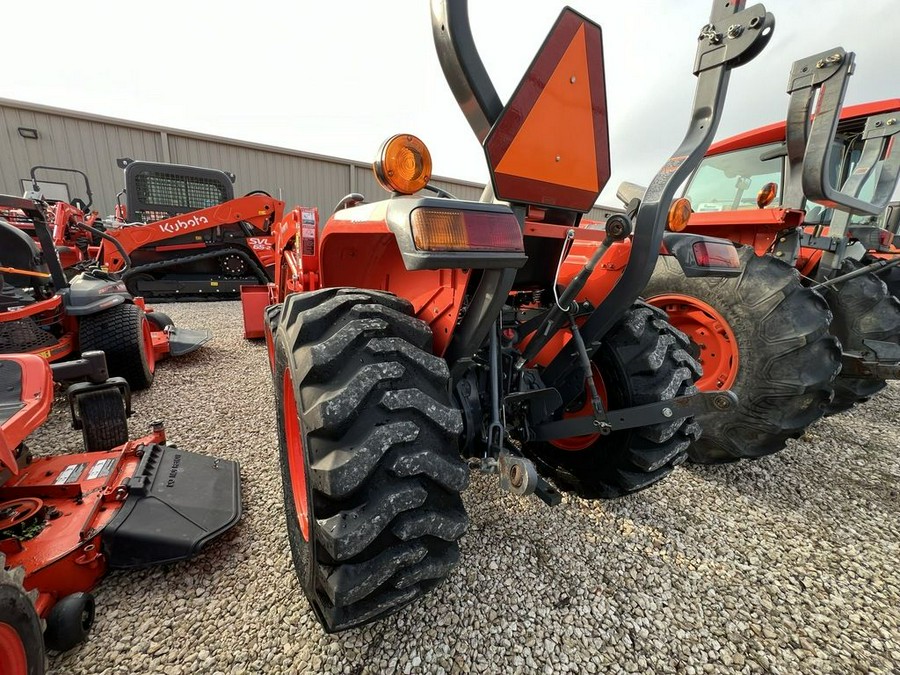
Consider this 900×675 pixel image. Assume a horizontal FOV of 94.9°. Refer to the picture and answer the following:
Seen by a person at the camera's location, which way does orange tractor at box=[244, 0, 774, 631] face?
facing away from the viewer and to the left of the viewer

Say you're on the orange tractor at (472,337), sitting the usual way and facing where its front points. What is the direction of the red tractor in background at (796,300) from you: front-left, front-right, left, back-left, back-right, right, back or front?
right

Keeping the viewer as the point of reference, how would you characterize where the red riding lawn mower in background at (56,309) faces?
facing away from the viewer and to the right of the viewer

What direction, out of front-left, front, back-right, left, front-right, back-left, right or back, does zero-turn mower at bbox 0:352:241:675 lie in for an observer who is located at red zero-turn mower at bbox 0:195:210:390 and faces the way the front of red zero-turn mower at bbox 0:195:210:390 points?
back-right

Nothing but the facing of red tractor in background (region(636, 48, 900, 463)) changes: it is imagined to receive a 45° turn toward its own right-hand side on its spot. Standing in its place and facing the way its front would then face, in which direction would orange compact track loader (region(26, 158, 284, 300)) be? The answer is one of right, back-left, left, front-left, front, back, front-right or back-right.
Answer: left

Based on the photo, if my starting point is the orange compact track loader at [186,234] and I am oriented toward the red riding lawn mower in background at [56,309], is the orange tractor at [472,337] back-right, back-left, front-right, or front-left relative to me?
front-left

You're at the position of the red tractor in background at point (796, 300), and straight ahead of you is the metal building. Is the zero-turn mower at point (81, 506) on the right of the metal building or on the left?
left

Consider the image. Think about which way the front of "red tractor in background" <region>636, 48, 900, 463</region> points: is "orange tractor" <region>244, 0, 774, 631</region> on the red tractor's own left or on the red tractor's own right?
on the red tractor's own left
